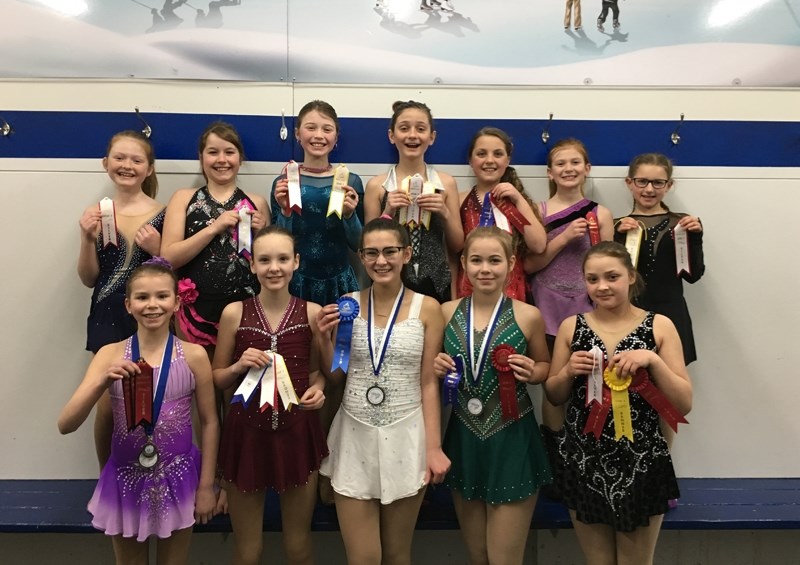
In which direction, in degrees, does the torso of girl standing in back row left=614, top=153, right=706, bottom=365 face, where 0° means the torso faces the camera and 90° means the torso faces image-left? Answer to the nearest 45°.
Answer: approximately 0°

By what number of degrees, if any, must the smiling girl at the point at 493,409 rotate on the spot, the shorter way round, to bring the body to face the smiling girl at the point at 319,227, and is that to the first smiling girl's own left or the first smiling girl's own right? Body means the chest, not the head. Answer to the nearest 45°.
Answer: approximately 135° to the first smiling girl's own right

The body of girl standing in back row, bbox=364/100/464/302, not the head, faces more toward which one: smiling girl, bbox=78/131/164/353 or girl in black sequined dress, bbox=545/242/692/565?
the girl in black sequined dress

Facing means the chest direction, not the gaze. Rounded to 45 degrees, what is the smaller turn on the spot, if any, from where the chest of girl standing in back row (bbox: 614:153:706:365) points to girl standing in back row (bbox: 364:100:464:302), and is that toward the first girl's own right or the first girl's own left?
approximately 45° to the first girl's own right

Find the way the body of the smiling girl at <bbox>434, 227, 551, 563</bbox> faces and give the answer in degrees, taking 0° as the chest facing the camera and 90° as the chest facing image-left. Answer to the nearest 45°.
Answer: approximately 0°

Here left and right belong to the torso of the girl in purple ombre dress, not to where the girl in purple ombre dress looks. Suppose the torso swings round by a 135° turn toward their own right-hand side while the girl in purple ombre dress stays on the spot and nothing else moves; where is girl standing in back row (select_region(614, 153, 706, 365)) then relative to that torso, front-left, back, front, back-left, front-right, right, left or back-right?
back-right
